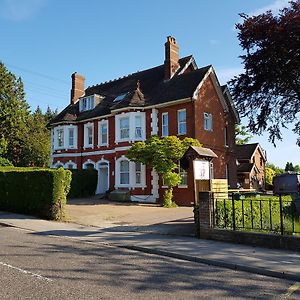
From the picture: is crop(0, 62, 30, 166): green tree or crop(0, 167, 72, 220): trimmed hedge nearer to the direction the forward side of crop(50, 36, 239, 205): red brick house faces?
the trimmed hedge

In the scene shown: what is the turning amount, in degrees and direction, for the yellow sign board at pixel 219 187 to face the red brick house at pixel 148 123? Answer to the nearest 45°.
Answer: approximately 180°

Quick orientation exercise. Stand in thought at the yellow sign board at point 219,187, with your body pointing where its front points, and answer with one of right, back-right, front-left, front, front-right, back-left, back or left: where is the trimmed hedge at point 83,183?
back-right

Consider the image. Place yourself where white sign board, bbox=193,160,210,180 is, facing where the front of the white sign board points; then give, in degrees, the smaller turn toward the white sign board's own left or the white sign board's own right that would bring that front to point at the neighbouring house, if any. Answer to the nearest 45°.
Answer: approximately 180°

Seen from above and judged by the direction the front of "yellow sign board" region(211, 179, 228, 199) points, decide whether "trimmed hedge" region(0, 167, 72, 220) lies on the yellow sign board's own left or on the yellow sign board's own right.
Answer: on the yellow sign board's own right

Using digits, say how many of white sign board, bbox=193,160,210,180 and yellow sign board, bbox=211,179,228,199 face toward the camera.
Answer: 2

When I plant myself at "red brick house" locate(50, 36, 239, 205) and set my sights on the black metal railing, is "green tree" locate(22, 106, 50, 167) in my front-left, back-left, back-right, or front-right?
back-right

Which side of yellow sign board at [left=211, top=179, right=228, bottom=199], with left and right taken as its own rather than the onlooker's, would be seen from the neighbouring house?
back

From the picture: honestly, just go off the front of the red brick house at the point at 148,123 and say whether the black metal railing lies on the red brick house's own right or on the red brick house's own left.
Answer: on the red brick house's own left

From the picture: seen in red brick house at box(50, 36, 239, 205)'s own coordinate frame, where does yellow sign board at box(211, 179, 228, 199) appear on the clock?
The yellow sign board is roughly at 10 o'clock from the red brick house.

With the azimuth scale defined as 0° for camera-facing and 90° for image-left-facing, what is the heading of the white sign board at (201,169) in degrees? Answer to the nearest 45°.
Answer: approximately 0°
